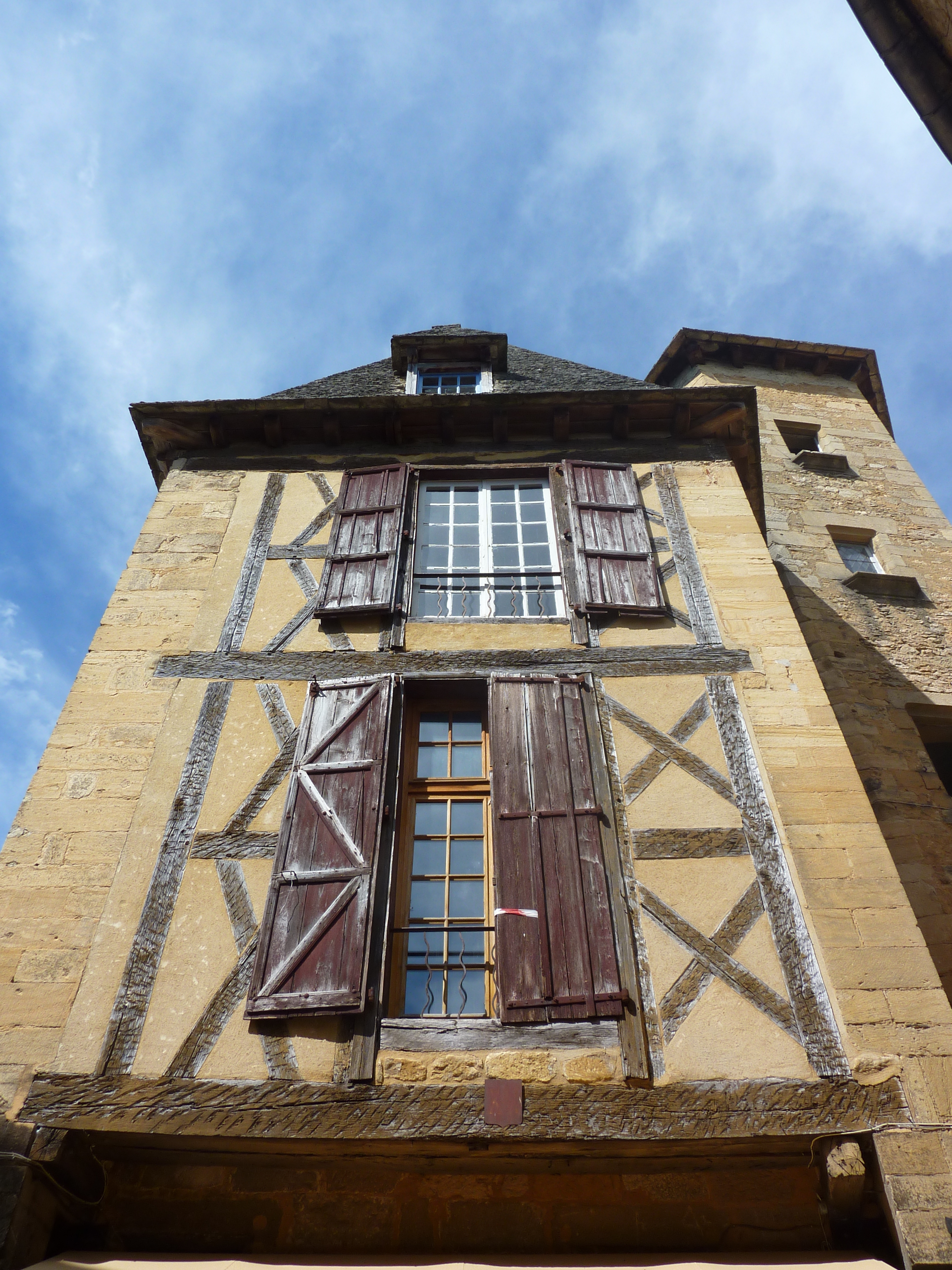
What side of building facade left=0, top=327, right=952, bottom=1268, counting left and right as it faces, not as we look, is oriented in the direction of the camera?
front
